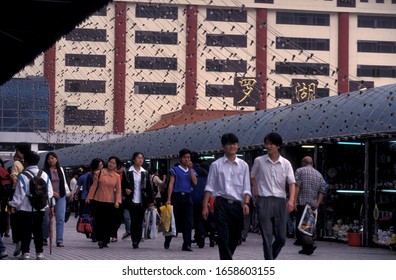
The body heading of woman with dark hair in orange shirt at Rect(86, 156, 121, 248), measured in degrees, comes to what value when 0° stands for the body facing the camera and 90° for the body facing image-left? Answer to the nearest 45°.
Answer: approximately 0°
